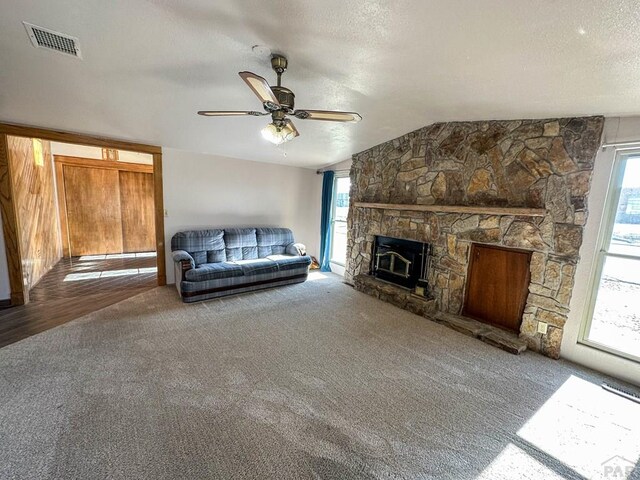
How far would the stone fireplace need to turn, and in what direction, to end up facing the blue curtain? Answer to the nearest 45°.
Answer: approximately 90° to its right

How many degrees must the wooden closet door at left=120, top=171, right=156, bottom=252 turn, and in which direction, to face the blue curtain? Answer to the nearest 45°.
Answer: approximately 45° to its left

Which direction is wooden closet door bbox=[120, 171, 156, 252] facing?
toward the camera

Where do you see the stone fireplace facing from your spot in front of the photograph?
facing the viewer and to the left of the viewer

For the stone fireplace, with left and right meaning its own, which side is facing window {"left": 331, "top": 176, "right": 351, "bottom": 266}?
right

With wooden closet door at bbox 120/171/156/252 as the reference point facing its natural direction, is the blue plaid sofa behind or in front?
in front

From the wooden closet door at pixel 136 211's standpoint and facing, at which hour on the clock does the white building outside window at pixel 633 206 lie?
The white building outside window is roughly at 11 o'clock from the wooden closet door.

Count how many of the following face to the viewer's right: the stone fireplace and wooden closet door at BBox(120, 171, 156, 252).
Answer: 0

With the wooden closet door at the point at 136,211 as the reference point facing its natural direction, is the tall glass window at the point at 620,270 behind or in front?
in front

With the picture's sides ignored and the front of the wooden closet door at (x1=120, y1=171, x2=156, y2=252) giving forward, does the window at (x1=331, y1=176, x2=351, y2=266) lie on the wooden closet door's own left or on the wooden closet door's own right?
on the wooden closet door's own left

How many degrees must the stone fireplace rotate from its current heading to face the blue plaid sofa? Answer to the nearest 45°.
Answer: approximately 45° to its right
